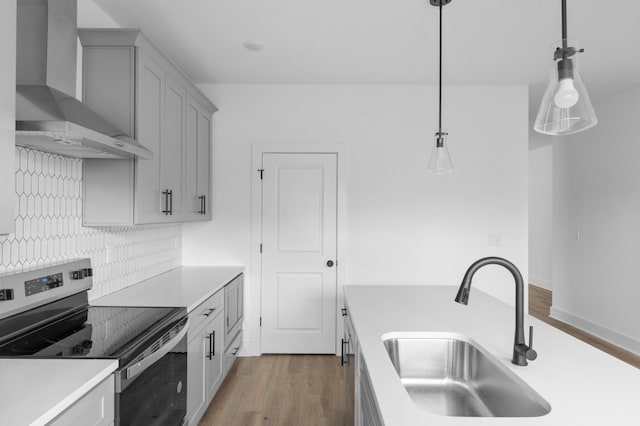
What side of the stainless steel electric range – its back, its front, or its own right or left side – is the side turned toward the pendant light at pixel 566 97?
front

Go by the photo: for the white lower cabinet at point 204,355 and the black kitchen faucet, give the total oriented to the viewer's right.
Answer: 1

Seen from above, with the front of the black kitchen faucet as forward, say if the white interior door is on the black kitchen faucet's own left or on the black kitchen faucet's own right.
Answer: on the black kitchen faucet's own right

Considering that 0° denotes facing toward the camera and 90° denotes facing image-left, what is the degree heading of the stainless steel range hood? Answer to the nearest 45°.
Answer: approximately 315°

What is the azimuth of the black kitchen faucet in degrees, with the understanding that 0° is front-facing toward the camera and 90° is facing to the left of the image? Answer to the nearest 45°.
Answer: approximately 45°

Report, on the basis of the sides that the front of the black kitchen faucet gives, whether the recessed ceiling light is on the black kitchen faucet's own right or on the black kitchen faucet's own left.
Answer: on the black kitchen faucet's own right

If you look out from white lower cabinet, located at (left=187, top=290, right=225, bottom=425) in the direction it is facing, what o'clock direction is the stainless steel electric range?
The stainless steel electric range is roughly at 4 o'clock from the white lower cabinet.

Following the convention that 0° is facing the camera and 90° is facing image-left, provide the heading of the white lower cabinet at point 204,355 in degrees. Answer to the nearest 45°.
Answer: approximately 270°

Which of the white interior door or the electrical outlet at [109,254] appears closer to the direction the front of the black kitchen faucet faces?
the electrical outlet

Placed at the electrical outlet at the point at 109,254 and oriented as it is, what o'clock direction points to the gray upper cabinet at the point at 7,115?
The gray upper cabinet is roughly at 2 o'clock from the electrical outlet.

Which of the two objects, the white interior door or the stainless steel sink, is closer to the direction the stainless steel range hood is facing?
the stainless steel sink
